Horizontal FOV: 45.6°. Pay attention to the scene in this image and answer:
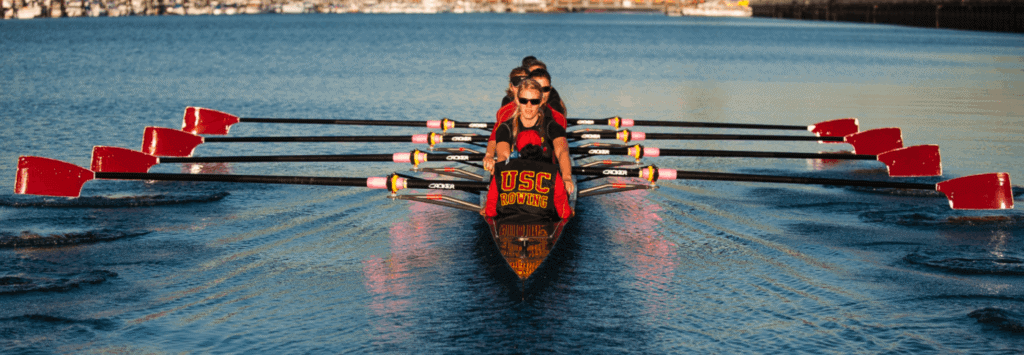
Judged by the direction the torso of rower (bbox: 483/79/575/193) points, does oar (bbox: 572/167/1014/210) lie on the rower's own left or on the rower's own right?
on the rower's own left

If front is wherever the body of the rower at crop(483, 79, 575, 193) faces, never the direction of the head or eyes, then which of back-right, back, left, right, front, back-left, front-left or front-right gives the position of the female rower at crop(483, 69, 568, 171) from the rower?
back

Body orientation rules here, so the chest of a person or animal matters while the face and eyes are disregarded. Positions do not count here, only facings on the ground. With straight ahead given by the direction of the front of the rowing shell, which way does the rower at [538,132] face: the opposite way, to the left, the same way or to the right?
the opposite way

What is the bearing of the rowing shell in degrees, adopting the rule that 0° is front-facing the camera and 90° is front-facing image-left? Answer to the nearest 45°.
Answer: approximately 180°

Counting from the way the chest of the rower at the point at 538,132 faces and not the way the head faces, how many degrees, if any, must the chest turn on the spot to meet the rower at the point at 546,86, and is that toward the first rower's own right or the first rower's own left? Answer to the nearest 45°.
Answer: approximately 180°

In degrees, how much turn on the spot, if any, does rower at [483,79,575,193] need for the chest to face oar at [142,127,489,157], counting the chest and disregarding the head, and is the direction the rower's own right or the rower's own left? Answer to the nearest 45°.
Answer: approximately 135° to the rower's own right

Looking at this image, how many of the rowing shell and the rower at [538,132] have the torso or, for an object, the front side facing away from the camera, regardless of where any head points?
1
